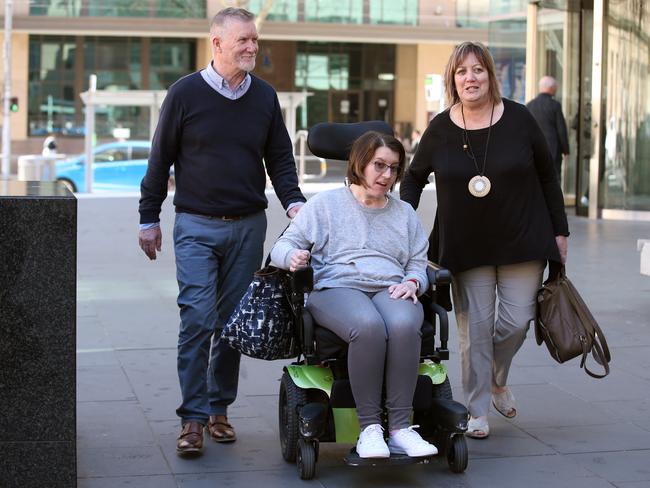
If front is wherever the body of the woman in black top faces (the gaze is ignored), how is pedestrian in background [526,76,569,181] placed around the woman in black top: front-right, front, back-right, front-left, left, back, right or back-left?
back

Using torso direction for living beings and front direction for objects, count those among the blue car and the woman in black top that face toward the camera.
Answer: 1

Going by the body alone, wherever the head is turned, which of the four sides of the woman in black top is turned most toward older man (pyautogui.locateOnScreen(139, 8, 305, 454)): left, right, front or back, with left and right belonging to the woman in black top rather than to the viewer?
right

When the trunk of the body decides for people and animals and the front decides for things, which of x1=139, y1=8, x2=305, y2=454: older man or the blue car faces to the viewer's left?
the blue car

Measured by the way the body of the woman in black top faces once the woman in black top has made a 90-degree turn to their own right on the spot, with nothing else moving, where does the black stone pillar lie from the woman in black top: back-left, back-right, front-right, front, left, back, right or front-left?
front-left

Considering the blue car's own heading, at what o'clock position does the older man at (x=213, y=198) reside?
The older man is roughly at 9 o'clock from the blue car.

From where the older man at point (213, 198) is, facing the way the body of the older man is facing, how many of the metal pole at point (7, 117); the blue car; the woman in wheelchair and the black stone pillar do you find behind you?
2

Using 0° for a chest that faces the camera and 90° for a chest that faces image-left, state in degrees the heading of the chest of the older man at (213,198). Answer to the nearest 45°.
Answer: approximately 0°

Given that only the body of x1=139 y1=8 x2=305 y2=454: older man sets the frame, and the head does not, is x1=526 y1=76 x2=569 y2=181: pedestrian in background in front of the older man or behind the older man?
behind

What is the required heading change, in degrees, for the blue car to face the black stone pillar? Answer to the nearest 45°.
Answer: approximately 90° to its left

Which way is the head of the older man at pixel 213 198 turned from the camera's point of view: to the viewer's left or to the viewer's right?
to the viewer's right

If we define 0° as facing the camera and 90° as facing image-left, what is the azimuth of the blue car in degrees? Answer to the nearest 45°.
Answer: approximately 90°

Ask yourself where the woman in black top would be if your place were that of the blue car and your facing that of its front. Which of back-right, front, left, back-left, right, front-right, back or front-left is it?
left
